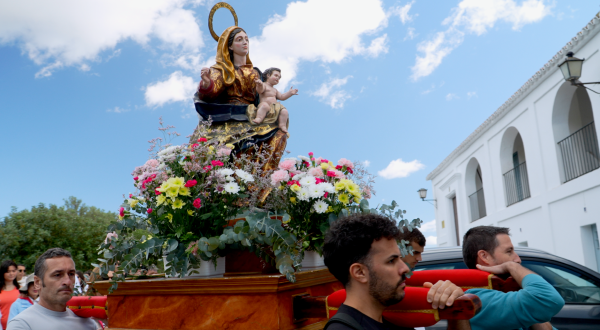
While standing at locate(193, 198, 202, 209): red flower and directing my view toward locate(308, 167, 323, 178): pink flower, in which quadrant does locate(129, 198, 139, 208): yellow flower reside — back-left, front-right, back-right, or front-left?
back-left

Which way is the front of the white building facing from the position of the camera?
facing the viewer and to the left of the viewer

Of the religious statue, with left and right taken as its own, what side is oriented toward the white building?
left

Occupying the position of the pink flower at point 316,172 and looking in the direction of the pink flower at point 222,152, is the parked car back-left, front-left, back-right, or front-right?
back-right

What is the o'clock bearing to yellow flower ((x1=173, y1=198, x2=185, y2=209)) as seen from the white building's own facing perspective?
The yellow flower is roughly at 11 o'clock from the white building.

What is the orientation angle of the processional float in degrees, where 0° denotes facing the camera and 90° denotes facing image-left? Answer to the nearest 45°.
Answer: approximately 315°
